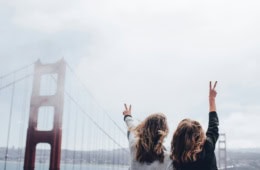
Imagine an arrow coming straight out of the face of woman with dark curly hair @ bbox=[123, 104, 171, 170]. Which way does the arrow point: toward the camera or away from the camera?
away from the camera

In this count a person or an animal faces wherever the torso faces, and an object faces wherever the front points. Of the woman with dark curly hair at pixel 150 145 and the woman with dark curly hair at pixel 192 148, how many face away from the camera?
2

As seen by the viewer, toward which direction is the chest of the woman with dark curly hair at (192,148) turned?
away from the camera

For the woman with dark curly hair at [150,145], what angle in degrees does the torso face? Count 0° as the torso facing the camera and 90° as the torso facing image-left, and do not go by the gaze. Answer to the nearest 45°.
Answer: approximately 180°

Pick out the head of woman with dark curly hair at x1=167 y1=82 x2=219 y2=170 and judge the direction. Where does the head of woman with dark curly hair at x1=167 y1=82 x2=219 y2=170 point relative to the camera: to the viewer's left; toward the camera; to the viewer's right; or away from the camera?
away from the camera
